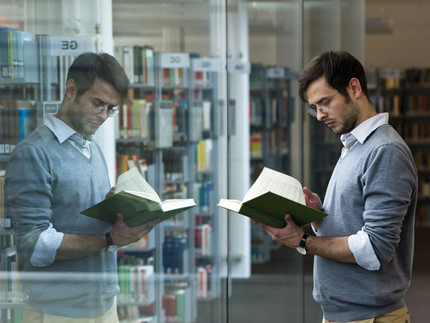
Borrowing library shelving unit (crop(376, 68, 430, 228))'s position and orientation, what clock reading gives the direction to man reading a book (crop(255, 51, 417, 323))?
The man reading a book is roughly at 12 o'clock from the library shelving unit.

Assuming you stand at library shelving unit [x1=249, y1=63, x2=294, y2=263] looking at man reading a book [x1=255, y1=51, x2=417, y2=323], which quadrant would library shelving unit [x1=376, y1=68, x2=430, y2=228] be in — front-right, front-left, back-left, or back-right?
back-left

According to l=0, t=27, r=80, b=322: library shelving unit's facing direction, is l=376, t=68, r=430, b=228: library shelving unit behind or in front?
behind

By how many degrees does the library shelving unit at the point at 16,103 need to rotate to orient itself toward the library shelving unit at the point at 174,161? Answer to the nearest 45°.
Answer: approximately 135° to its left

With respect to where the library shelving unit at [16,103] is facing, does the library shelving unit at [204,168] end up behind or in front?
behind

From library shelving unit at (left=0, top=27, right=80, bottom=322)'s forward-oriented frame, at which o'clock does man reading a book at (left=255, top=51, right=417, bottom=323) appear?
The man reading a book is roughly at 10 o'clock from the library shelving unit.

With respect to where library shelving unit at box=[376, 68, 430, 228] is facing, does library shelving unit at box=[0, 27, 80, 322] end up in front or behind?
in front

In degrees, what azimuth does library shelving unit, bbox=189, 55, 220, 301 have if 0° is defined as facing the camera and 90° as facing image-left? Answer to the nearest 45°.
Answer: approximately 0°

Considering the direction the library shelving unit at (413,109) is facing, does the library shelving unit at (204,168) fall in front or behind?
in front

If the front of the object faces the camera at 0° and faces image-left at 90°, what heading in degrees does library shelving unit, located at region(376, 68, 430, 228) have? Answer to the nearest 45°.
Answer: approximately 0°

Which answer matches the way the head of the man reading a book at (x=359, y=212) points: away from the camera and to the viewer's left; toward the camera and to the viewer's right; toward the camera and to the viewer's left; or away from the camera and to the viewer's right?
toward the camera and to the viewer's left
